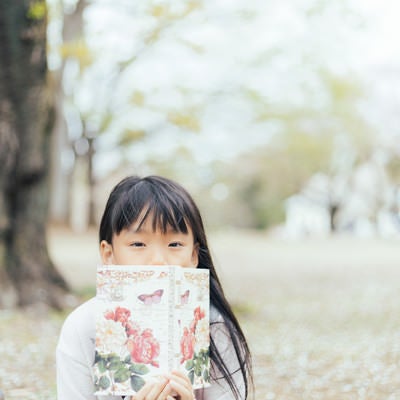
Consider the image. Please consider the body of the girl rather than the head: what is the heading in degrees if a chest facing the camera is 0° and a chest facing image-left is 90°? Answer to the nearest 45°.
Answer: approximately 0°

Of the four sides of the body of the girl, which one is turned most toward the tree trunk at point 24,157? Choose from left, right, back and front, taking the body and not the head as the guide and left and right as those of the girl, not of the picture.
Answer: back

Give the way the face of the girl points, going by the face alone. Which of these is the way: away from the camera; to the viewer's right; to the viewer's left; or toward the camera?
toward the camera
